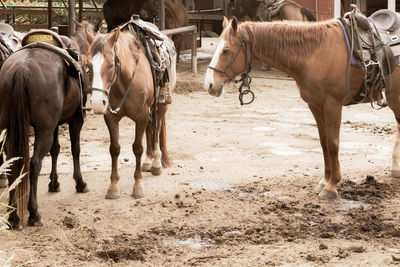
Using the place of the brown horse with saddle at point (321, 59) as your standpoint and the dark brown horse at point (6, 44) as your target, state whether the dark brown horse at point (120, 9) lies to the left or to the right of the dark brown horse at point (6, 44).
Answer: right

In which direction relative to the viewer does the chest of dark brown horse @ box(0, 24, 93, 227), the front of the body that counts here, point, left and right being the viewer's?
facing away from the viewer and to the right of the viewer

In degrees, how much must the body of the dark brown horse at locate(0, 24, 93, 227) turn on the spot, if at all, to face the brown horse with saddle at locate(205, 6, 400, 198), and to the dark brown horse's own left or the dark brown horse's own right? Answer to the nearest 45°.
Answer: approximately 45° to the dark brown horse's own right

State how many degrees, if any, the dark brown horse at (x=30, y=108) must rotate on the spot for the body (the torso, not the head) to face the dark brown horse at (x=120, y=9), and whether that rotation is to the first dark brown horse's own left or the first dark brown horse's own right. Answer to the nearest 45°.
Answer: approximately 45° to the first dark brown horse's own left

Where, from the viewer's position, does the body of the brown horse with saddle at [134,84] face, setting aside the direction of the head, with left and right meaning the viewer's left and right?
facing the viewer and to the left of the viewer

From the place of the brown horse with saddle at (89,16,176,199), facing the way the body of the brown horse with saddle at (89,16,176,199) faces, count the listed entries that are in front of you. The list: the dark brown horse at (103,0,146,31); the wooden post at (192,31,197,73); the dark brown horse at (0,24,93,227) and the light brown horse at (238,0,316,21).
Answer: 1

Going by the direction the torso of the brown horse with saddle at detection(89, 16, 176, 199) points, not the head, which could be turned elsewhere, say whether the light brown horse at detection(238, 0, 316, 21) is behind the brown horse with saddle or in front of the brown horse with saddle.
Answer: behind

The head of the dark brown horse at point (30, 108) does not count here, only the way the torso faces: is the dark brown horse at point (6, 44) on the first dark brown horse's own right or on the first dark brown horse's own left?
on the first dark brown horse's own left

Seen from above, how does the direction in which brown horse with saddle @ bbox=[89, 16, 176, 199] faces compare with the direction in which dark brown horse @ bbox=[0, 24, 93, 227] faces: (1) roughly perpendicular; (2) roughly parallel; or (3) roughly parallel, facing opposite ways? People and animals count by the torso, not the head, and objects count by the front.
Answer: roughly parallel, facing opposite ways
